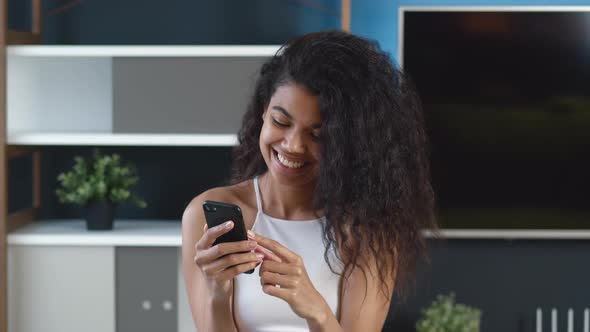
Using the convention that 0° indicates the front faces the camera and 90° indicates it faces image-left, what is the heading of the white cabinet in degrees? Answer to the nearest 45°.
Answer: approximately 0°

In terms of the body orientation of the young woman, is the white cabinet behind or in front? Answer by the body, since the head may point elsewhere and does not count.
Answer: behind

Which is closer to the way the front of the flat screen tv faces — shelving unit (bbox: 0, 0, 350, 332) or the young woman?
the young woman

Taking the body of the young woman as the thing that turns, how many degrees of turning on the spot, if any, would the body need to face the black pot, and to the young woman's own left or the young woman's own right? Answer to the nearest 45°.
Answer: approximately 135° to the young woman's own right

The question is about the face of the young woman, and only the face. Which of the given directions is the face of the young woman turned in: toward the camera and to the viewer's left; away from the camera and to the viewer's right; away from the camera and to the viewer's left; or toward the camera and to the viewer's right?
toward the camera and to the viewer's left

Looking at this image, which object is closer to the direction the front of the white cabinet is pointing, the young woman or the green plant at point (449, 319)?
the young woman

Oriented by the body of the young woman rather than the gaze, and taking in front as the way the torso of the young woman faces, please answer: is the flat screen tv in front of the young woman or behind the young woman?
behind

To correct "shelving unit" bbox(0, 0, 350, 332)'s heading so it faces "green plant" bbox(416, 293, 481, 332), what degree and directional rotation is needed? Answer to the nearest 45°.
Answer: approximately 90° to its left

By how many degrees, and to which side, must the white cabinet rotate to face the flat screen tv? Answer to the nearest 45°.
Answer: approximately 90° to its left
